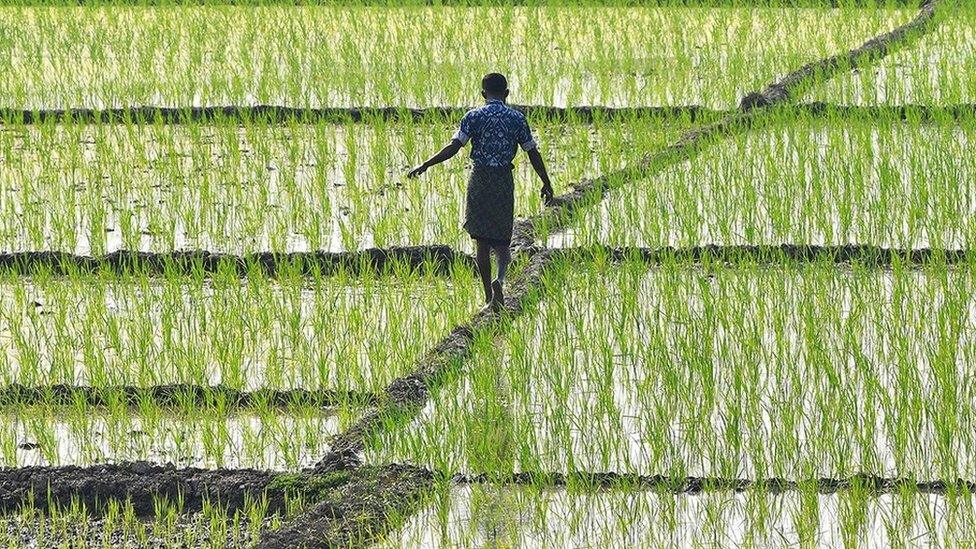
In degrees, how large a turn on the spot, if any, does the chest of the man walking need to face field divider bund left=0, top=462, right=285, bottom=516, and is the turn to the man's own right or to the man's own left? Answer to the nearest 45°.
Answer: approximately 135° to the man's own left

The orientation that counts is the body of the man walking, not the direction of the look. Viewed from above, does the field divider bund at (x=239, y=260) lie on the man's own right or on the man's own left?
on the man's own left

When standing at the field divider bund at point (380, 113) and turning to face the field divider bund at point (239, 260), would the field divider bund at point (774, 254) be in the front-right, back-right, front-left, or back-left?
front-left

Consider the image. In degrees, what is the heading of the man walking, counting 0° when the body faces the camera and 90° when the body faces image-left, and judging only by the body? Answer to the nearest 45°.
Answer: approximately 180°

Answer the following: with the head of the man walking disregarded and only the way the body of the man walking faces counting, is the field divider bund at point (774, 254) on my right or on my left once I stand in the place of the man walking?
on my right

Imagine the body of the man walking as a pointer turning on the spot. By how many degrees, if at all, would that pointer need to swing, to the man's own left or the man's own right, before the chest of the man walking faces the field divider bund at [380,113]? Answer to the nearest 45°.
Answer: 0° — they already face it
